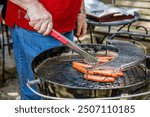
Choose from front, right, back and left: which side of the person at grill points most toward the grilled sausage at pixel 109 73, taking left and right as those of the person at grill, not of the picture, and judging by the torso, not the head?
front

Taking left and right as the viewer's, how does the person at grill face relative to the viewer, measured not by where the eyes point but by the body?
facing the viewer and to the right of the viewer

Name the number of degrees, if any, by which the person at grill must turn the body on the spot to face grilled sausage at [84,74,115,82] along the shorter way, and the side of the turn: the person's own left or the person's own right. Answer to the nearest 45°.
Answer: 0° — they already face it

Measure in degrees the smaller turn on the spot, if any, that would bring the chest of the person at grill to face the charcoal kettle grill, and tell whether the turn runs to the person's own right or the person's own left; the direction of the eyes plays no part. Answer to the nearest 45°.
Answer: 0° — they already face it

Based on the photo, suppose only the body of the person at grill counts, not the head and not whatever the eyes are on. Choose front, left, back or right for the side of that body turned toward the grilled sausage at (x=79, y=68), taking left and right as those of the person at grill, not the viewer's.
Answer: front
